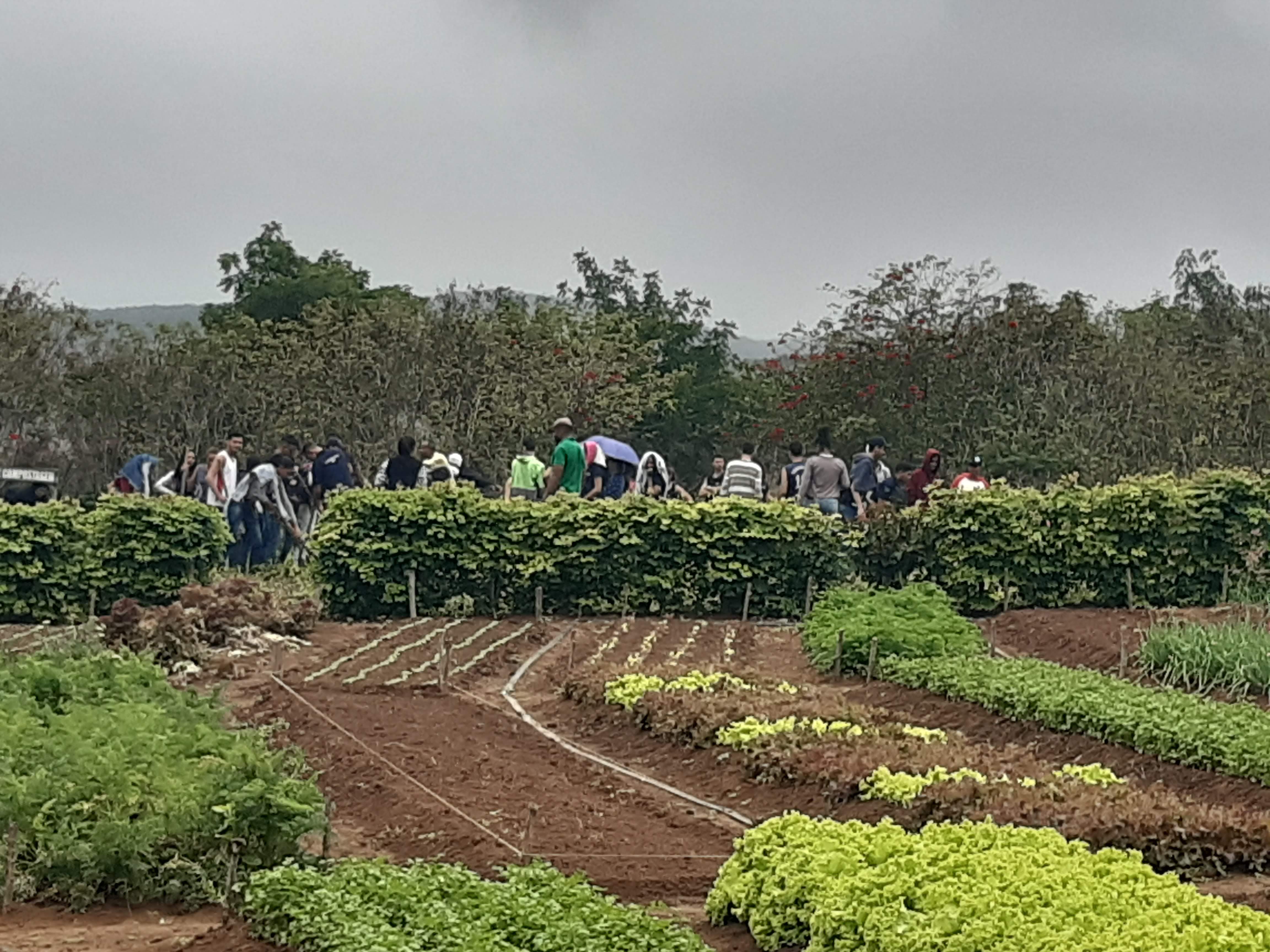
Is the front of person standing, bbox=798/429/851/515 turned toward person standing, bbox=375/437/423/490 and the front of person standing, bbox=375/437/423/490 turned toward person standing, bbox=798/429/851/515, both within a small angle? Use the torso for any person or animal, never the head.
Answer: no

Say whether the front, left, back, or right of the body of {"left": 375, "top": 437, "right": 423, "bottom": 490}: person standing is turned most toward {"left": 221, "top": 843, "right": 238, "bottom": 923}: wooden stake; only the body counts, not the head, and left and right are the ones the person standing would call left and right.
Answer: back

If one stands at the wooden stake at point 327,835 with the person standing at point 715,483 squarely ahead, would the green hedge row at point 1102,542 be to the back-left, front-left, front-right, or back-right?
front-right

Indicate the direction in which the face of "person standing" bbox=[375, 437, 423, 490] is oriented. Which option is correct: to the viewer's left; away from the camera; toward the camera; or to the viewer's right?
away from the camera

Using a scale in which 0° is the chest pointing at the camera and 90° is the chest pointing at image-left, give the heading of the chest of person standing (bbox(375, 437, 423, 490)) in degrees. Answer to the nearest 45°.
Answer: approximately 180°

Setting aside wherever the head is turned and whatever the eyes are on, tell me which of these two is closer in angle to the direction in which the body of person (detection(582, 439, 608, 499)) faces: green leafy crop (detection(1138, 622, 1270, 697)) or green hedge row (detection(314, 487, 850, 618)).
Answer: the green hedge row

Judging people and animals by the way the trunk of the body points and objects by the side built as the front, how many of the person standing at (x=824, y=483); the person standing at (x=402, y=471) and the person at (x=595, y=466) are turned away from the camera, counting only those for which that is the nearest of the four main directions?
2
